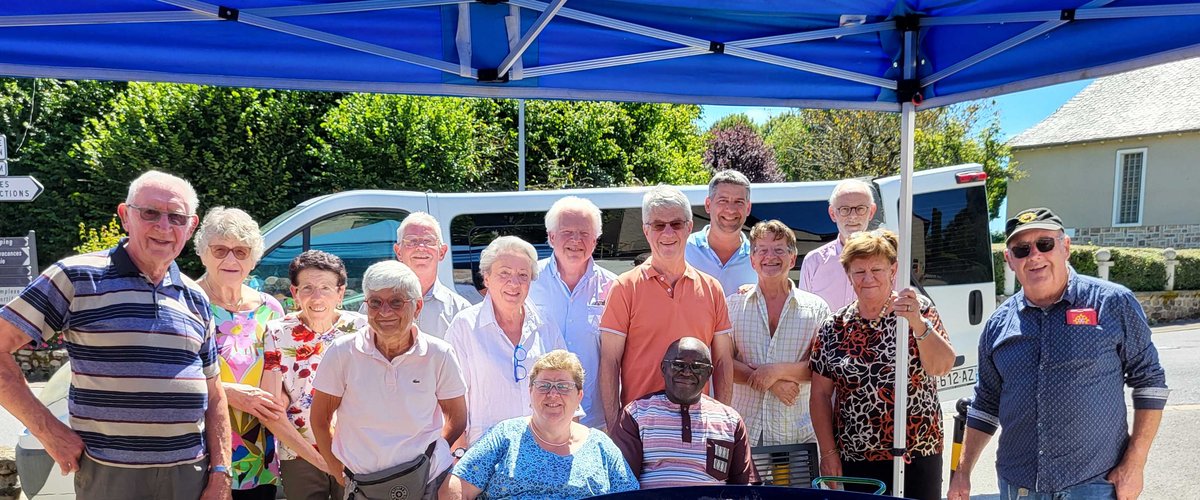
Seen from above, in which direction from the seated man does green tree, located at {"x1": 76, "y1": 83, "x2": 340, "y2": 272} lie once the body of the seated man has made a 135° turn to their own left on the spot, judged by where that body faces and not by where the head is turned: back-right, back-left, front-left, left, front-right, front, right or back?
left

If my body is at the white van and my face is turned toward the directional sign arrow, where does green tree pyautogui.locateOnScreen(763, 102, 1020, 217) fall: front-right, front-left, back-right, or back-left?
back-right

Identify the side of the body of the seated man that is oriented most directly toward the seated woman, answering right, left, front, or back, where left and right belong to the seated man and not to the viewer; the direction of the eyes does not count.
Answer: right

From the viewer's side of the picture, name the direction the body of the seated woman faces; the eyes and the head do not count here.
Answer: toward the camera

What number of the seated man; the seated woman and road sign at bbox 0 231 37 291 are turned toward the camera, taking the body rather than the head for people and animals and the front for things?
3

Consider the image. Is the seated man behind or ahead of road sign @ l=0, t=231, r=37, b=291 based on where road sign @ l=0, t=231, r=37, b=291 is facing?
ahead

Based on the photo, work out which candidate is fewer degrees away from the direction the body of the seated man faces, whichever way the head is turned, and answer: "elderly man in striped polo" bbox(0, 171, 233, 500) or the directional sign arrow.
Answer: the elderly man in striped polo

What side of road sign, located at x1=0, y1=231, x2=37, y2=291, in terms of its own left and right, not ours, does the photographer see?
front

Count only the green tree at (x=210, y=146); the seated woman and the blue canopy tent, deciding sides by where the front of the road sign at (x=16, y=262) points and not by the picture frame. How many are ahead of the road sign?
2
